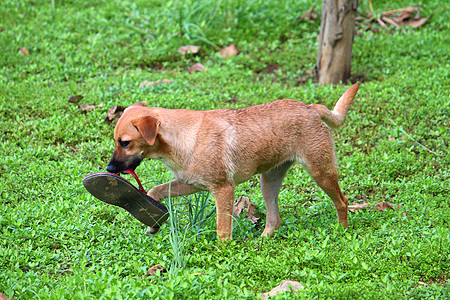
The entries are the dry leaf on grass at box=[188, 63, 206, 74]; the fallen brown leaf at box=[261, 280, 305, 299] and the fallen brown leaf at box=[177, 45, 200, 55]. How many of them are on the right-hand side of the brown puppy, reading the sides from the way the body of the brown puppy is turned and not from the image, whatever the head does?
2

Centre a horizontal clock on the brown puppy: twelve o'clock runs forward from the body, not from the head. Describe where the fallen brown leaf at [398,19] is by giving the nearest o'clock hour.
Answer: The fallen brown leaf is roughly at 4 o'clock from the brown puppy.

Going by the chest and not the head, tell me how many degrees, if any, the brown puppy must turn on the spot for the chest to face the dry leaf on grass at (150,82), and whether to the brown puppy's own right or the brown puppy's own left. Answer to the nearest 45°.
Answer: approximately 90° to the brown puppy's own right

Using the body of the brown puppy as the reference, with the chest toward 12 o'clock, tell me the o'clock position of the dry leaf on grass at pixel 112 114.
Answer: The dry leaf on grass is roughly at 2 o'clock from the brown puppy.

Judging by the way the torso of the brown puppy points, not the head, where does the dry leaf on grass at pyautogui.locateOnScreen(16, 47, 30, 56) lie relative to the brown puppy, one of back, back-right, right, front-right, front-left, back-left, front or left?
front-right

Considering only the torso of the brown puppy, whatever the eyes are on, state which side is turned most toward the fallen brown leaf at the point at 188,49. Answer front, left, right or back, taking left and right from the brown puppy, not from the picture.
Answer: right

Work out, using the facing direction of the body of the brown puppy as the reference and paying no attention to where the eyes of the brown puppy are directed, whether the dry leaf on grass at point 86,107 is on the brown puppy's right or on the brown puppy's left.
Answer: on the brown puppy's right

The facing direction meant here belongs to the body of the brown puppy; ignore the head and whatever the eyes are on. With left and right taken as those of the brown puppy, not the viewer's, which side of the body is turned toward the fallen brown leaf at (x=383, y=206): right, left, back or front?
back

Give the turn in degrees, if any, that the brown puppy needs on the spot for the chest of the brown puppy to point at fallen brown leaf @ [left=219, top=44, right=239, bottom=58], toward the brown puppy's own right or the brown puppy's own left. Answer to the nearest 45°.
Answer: approximately 90° to the brown puppy's own right

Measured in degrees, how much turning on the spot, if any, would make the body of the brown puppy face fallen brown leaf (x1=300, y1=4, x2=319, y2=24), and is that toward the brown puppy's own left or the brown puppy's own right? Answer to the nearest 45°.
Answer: approximately 90° to the brown puppy's own right

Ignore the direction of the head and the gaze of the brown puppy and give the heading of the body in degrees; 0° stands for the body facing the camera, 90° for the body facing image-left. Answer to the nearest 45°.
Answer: approximately 90°

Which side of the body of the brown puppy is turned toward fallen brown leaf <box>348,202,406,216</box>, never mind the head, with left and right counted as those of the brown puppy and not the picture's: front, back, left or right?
back

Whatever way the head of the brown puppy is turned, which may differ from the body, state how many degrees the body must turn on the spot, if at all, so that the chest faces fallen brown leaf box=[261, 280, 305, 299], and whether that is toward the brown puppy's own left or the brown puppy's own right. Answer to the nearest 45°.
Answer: approximately 90° to the brown puppy's own left
